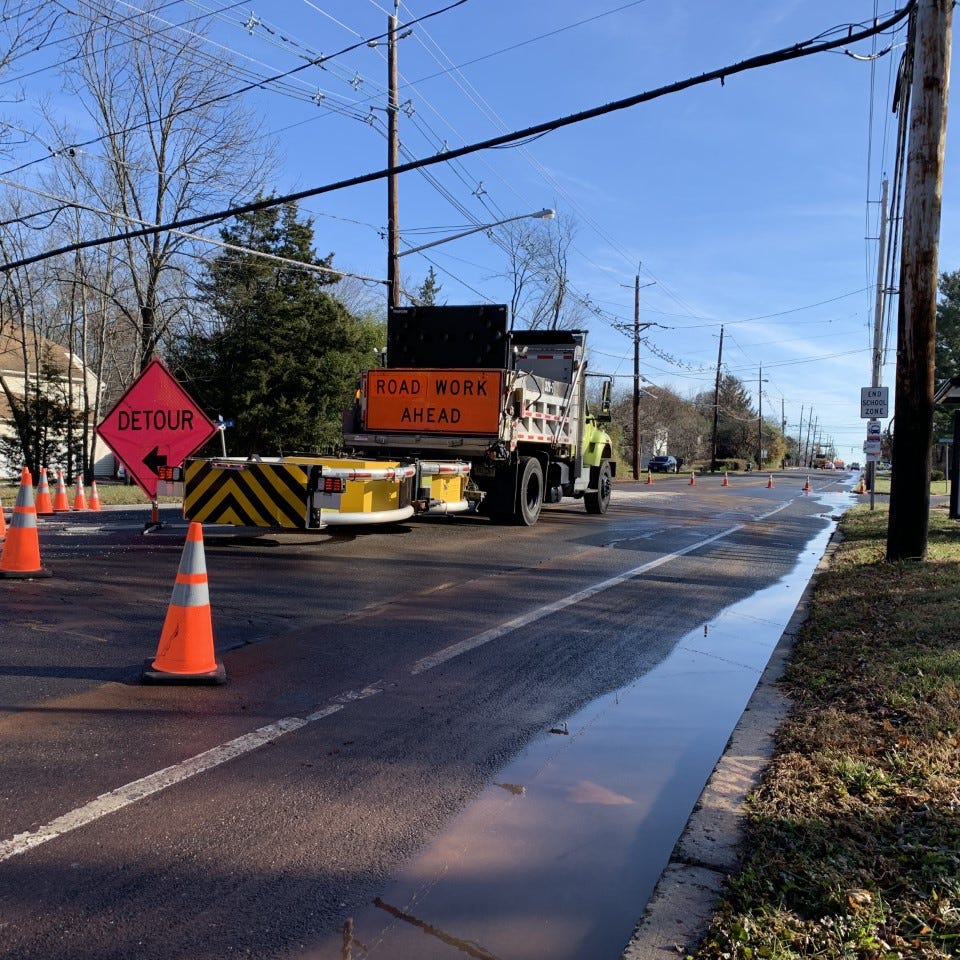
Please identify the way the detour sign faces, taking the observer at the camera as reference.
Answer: facing the viewer

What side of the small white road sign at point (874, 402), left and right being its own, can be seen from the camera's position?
front

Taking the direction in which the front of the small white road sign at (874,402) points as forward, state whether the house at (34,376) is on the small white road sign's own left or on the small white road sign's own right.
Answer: on the small white road sign's own right

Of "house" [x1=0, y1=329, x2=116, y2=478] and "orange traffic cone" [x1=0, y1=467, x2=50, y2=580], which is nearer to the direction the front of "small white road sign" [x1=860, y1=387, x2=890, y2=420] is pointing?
the orange traffic cone

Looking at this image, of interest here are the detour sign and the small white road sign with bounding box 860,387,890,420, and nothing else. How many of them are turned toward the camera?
2

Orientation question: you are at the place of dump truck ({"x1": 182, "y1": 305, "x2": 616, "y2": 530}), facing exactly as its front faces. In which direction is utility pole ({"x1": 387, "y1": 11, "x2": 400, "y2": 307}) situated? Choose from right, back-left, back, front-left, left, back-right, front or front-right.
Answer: front-left

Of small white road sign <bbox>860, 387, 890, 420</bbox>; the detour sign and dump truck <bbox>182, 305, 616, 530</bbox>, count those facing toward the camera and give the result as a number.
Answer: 2

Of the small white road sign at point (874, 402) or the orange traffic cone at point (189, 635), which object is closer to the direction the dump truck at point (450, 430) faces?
the small white road sign

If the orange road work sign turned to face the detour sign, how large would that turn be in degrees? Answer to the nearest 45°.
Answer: approximately 45° to its right

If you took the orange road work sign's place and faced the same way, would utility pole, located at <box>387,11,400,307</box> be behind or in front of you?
behind

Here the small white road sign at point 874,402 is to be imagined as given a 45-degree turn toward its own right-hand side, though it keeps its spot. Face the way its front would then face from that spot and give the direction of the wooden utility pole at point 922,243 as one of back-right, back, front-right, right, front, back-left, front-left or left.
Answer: front-left

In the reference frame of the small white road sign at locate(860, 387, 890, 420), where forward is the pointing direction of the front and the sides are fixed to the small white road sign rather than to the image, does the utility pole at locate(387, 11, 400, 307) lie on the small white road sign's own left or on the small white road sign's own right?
on the small white road sign's own right

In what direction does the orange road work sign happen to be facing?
toward the camera

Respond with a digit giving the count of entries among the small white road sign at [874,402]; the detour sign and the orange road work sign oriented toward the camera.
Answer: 3

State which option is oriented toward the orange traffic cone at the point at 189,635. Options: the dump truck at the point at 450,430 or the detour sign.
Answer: the detour sign

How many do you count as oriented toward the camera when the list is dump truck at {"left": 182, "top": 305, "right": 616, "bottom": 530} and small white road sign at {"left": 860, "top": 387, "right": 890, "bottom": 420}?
1

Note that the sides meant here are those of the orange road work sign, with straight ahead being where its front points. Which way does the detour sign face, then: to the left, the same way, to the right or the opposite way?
the same way

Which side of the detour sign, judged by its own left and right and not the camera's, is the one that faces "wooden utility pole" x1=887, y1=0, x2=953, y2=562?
left

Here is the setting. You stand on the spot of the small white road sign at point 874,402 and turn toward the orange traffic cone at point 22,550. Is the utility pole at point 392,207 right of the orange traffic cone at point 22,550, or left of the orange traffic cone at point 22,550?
right

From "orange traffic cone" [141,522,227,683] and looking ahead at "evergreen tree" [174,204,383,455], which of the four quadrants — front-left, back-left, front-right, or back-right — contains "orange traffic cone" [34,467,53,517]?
front-left

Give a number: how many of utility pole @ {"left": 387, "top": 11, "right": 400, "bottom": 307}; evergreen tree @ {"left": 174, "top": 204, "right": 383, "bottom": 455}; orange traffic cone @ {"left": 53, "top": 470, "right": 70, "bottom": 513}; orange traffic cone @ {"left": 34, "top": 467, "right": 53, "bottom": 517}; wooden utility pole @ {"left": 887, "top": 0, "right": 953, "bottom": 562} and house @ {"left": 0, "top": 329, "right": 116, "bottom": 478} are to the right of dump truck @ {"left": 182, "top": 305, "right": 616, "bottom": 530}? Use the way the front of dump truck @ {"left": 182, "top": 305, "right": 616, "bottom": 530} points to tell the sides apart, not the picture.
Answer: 1

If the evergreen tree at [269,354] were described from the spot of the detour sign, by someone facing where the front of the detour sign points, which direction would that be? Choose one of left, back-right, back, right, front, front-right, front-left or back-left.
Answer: back
